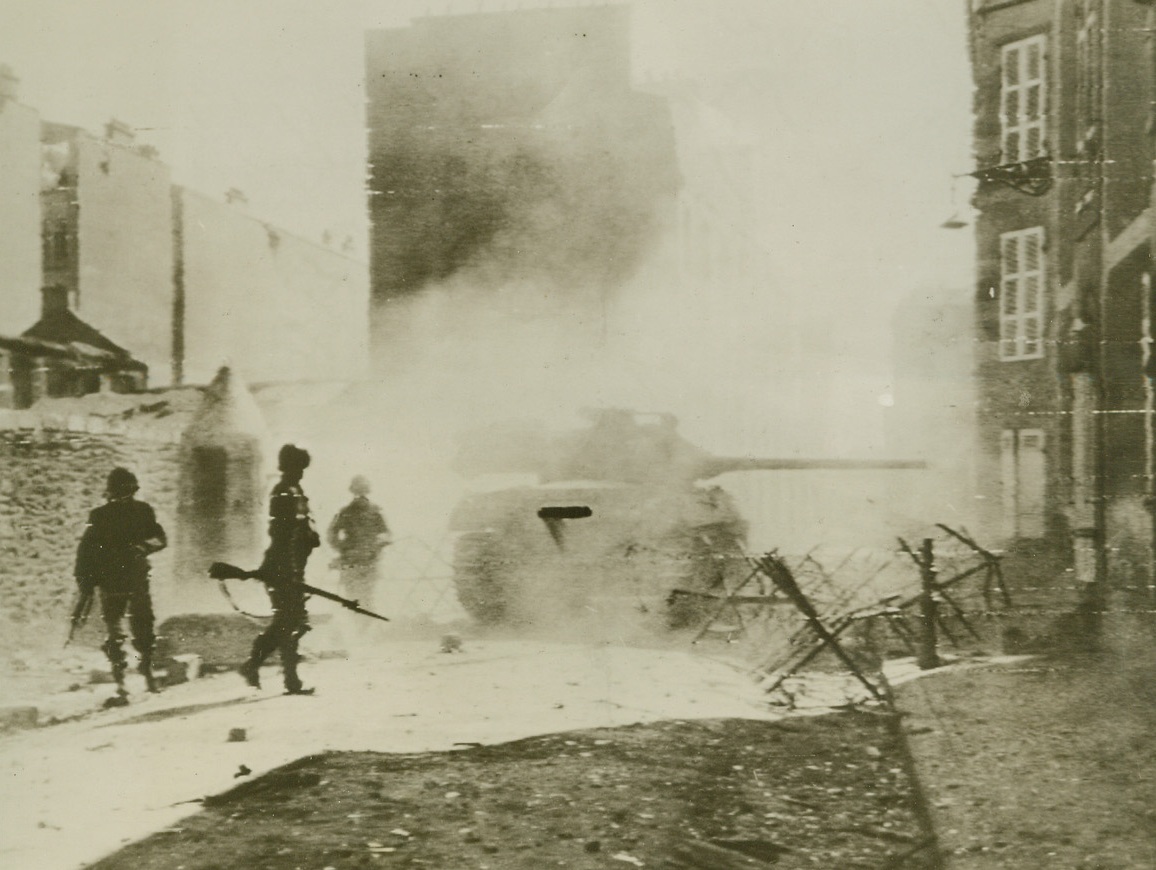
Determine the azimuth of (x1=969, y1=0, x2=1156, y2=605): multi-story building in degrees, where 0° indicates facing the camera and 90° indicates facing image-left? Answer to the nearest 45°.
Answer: approximately 45°

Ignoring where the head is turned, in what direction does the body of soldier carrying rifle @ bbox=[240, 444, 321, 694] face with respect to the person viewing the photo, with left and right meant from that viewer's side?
facing to the right of the viewer

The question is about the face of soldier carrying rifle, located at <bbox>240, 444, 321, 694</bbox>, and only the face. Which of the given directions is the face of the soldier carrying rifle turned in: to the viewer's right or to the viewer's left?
to the viewer's right

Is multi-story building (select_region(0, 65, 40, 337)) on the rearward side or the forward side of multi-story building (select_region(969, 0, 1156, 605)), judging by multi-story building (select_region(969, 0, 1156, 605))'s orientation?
on the forward side

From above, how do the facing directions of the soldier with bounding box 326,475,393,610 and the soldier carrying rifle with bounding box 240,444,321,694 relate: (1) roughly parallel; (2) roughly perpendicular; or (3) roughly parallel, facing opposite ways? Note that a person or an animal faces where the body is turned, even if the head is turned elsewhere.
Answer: roughly perpendicular

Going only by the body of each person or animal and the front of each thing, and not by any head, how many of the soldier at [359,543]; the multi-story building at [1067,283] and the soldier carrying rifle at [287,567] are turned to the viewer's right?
1

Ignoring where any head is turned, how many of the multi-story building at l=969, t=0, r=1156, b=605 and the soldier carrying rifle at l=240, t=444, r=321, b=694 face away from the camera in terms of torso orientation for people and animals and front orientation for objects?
0

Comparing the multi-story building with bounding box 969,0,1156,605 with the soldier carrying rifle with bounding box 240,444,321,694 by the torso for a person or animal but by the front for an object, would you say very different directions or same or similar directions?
very different directions

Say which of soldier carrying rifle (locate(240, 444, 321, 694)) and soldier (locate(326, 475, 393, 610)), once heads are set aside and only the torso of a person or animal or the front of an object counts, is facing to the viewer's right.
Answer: the soldier carrying rifle

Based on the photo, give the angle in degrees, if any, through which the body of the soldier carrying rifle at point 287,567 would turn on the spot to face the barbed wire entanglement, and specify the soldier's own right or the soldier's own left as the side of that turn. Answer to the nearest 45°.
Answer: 0° — they already face it

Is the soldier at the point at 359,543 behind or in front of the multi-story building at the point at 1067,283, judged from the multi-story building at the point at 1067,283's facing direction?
in front
